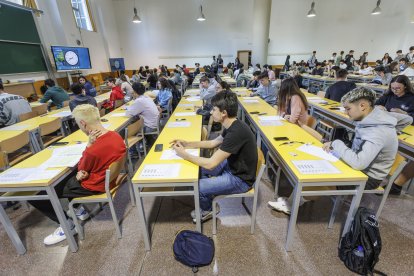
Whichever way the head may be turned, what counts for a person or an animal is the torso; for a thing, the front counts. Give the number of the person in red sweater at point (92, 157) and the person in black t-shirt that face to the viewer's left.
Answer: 2

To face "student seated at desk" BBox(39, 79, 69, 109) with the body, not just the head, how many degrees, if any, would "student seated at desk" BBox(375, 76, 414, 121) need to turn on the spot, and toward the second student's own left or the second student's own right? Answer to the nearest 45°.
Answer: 0° — they already face them

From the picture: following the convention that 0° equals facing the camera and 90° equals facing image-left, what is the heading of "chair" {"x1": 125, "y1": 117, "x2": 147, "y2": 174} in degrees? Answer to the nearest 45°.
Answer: approximately 135°

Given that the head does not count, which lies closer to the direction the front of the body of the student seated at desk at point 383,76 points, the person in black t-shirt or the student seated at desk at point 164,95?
the student seated at desk

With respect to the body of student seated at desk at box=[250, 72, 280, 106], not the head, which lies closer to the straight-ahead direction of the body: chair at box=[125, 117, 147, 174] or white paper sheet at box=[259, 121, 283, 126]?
the chair

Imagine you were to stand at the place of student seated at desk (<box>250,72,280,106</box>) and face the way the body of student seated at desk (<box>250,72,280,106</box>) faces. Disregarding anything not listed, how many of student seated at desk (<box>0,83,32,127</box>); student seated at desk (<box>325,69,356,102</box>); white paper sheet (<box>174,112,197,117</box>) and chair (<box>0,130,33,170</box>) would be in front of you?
3

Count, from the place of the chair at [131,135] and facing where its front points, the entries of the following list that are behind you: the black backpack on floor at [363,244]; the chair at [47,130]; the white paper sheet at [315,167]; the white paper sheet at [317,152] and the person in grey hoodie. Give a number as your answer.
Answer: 4

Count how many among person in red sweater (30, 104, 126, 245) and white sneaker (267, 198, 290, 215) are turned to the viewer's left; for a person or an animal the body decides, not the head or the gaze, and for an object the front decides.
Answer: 2

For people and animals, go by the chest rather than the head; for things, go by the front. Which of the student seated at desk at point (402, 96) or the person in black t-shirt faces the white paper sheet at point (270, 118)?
the student seated at desk

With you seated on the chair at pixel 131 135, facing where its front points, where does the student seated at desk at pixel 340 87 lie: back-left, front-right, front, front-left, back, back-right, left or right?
back-right

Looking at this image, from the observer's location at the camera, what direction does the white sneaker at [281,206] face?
facing to the left of the viewer

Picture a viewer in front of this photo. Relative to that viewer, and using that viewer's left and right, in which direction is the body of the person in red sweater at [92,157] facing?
facing to the left of the viewer
